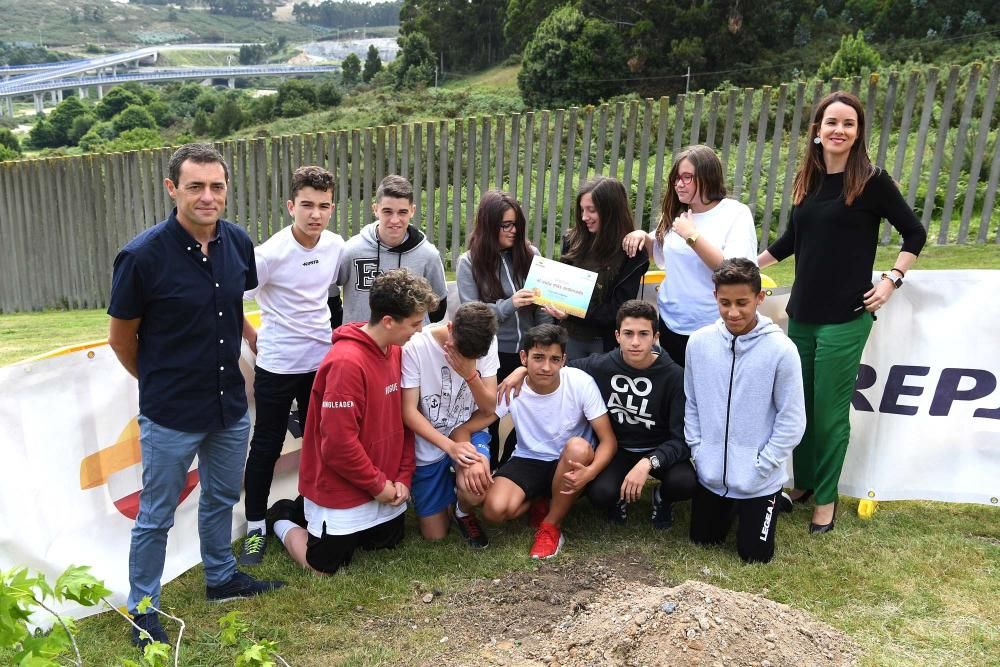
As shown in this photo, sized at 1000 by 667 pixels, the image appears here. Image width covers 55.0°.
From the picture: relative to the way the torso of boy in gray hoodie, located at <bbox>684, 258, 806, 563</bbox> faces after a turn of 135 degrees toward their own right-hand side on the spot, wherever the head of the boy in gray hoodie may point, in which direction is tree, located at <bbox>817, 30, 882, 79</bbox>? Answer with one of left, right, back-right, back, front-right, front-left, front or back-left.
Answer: front-right

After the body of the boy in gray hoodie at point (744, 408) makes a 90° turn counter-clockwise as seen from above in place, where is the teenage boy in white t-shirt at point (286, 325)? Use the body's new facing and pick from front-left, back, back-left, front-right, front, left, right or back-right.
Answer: back

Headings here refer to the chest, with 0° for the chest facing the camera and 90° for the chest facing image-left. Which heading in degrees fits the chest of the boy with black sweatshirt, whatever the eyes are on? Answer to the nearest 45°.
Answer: approximately 0°

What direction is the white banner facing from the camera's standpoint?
toward the camera

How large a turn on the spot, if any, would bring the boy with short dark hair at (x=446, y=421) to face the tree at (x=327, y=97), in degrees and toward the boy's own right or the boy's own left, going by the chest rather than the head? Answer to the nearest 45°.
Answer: approximately 135° to the boy's own left

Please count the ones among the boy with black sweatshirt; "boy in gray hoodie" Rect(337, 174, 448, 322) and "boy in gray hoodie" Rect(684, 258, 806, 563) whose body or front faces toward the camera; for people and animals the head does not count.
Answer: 3

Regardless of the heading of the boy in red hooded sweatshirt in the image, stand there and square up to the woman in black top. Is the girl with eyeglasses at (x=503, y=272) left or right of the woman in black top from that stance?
left

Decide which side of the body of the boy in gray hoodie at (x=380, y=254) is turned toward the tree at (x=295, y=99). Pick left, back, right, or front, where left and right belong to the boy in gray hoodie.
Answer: back

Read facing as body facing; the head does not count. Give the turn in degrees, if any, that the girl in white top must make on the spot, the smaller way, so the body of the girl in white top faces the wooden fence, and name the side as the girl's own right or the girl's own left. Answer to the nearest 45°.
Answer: approximately 135° to the girl's own right

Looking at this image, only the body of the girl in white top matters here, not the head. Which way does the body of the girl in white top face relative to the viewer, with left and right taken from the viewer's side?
facing the viewer and to the left of the viewer

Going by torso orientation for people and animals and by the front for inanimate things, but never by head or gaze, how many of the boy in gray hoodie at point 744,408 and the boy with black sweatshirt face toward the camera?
2

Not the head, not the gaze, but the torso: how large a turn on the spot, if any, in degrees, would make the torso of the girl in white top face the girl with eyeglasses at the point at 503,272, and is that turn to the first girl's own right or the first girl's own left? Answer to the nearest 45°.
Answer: approximately 45° to the first girl's own right

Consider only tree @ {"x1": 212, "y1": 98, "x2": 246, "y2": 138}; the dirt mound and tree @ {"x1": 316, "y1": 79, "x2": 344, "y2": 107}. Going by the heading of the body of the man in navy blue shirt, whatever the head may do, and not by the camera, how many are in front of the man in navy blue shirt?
1

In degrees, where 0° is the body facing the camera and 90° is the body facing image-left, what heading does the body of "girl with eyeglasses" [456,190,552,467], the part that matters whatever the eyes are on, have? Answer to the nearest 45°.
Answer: approximately 315°

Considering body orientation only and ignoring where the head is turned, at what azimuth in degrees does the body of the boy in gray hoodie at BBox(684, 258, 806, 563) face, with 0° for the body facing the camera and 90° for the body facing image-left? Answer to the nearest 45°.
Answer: approximately 0°

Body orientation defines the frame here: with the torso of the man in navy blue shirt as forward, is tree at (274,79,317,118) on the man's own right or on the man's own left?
on the man's own left

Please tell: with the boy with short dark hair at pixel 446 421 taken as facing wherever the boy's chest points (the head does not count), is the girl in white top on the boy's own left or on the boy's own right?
on the boy's own left
